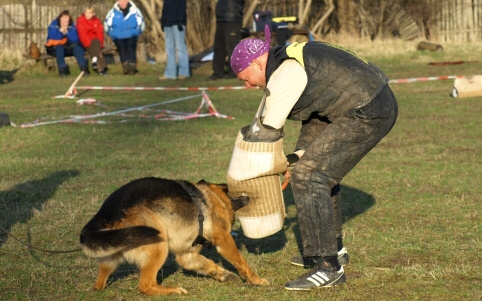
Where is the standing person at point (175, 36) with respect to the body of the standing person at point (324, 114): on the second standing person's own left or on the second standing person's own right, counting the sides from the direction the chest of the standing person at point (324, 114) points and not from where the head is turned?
on the second standing person's own right

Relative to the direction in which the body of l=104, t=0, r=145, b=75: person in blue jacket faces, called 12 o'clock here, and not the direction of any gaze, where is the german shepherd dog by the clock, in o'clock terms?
The german shepherd dog is roughly at 12 o'clock from the person in blue jacket.

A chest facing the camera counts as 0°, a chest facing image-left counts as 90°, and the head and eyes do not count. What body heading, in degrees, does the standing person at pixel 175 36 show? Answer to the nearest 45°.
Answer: approximately 45°

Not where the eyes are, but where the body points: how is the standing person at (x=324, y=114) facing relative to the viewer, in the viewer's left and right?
facing to the left of the viewer

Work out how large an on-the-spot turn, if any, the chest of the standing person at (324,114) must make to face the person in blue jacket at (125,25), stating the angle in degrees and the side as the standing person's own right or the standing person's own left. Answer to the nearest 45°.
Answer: approximately 90° to the standing person's own right

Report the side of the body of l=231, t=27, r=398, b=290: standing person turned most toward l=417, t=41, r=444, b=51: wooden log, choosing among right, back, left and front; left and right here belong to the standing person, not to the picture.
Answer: right

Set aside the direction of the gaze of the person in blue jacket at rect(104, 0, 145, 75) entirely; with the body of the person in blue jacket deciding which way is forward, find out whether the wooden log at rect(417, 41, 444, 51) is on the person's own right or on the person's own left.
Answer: on the person's own left

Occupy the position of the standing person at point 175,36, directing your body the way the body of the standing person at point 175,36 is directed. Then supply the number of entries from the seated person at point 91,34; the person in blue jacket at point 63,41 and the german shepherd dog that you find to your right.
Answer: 2

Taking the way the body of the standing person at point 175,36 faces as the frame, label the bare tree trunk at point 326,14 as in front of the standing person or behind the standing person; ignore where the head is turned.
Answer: behind

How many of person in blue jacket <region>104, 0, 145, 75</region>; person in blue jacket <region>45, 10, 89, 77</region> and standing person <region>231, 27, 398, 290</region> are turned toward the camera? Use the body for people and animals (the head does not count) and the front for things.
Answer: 2

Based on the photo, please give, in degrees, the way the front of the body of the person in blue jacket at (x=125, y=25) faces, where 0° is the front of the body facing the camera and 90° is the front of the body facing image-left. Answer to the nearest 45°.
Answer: approximately 0°
